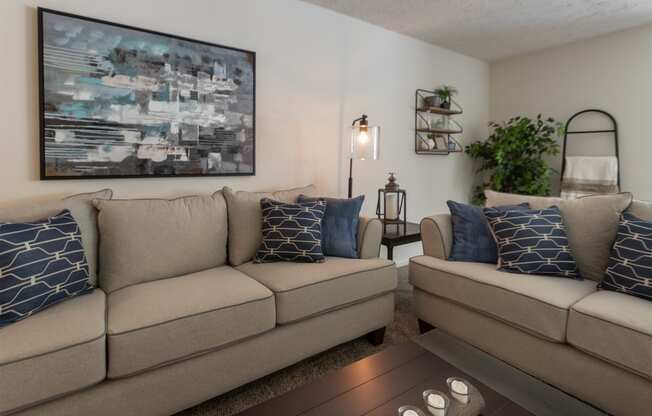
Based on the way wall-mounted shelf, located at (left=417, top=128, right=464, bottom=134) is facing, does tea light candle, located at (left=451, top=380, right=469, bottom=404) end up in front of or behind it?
in front

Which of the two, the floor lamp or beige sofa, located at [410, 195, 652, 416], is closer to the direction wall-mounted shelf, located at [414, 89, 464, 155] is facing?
the beige sofa

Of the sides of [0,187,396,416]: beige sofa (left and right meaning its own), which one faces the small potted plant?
left

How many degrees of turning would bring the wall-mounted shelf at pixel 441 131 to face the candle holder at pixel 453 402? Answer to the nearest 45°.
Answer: approximately 45° to its right

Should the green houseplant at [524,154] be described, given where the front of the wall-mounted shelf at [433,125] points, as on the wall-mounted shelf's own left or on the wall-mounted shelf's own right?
on the wall-mounted shelf's own left

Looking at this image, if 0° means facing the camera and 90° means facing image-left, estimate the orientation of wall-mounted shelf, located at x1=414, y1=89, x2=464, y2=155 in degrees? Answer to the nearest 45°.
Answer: approximately 315°

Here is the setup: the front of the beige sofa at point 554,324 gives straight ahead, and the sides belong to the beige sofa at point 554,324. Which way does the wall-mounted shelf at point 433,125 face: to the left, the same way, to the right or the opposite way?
to the left

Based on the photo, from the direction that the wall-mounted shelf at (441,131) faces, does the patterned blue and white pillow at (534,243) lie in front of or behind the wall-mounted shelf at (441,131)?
in front

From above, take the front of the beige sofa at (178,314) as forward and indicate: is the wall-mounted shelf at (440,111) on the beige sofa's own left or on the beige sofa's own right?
on the beige sofa's own left

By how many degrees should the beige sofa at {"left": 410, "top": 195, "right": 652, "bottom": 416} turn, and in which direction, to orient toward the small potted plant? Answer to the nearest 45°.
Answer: approximately 90° to its right

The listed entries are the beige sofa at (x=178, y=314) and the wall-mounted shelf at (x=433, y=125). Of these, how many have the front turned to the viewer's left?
0

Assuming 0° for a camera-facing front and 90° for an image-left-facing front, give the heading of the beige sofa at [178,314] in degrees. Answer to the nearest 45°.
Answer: approximately 315°

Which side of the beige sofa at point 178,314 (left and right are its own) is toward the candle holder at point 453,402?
front

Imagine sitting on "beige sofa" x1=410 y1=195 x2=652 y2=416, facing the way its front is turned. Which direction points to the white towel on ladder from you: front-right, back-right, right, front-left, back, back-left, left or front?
back-right

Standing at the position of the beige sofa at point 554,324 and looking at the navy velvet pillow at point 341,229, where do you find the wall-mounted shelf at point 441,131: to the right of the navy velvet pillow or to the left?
right

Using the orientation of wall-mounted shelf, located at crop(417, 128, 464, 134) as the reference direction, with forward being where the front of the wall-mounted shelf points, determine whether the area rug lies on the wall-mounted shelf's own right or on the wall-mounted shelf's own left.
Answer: on the wall-mounted shelf's own right

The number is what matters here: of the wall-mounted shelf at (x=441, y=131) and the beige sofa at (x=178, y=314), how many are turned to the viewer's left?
0

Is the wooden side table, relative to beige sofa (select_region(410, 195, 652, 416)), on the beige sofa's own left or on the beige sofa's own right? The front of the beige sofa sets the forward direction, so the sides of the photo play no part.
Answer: on the beige sofa's own right
